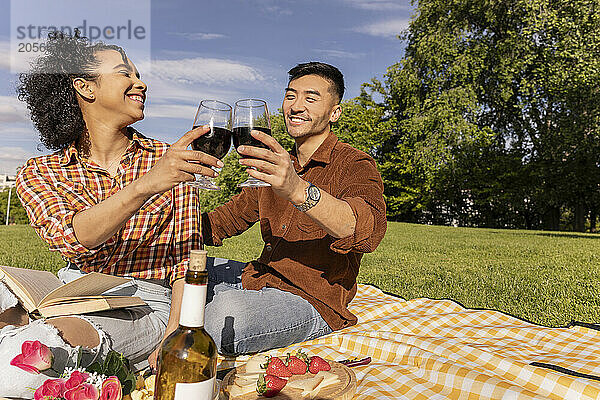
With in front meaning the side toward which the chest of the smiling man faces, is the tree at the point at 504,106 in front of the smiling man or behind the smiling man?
behind

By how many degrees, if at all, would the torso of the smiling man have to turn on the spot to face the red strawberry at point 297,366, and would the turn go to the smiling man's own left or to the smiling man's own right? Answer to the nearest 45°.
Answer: approximately 45° to the smiling man's own left

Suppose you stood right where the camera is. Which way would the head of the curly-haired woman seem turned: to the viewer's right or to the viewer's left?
to the viewer's right

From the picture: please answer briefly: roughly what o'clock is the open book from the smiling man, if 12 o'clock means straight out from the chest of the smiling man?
The open book is roughly at 12 o'clock from the smiling man.

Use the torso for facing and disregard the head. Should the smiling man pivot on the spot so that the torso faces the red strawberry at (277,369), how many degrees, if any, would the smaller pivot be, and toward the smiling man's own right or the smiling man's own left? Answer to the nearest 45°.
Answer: approximately 45° to the smiling man's own left

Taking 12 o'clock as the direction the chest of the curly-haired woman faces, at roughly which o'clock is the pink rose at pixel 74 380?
The pink rose is roughly at 12 o'clock from the curly-haired woman.

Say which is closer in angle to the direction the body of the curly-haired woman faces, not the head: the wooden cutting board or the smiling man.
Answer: the wooden cutting board
